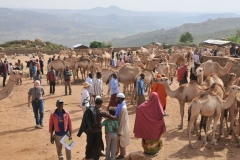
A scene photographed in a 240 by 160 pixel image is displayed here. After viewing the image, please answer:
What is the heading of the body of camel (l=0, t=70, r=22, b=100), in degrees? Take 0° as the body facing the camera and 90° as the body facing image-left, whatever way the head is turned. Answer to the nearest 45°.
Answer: approximately 270°

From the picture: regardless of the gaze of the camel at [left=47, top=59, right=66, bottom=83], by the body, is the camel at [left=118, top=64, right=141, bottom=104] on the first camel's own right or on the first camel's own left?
on the first camel's own left

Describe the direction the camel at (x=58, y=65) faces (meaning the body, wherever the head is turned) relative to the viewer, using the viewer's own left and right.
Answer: facing to the left of the viewer

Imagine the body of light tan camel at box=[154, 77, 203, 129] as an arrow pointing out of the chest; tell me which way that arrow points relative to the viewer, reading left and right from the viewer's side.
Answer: facing to the left of the viewer

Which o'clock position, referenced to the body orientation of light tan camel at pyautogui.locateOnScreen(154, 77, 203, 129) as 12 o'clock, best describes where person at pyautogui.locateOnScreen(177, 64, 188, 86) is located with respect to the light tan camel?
The person is roughly at 3 o'clock from the light tan camel.

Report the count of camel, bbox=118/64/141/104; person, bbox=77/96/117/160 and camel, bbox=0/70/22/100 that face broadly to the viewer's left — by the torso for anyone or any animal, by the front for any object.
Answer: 1
